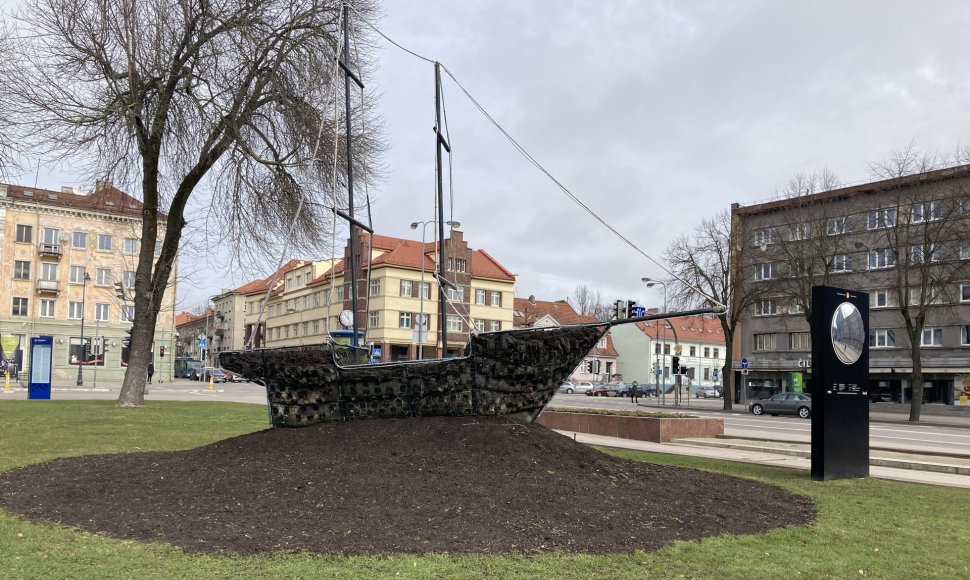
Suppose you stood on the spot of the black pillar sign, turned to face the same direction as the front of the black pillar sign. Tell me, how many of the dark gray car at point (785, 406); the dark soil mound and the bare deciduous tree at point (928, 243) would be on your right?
1

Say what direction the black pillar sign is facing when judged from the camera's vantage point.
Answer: facing the viewer and to the right of the viewer

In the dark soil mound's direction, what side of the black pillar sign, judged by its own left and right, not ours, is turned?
right

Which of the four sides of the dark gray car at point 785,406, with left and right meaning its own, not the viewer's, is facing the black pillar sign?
left

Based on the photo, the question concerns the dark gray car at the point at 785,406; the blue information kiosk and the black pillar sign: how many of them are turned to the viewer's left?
1

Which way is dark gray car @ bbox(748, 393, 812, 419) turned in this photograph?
to the viewer's left

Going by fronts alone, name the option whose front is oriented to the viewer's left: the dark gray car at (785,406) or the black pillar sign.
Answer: the dark gray car

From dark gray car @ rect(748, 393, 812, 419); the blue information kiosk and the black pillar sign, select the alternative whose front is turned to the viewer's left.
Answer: the dark gray car

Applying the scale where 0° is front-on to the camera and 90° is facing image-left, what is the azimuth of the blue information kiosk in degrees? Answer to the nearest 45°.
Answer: approximately 0°

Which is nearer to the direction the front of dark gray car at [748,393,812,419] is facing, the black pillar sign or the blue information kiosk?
the blue information kiosk

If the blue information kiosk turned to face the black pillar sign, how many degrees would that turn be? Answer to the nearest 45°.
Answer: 0° — it already faces it

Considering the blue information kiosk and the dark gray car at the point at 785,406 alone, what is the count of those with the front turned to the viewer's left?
1

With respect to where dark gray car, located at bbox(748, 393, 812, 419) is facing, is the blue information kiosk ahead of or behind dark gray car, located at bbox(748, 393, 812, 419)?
ahead
